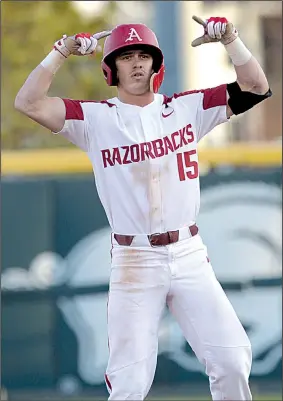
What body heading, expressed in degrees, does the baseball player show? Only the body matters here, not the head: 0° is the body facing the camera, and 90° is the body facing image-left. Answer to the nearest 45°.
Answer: approximately 0°
